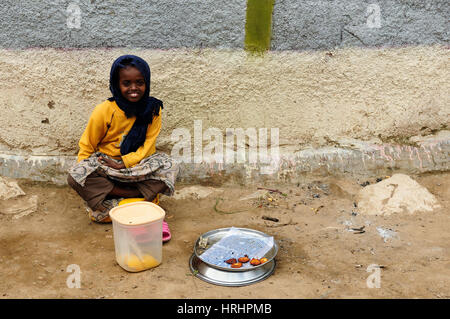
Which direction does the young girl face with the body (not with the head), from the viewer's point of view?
toward the camera

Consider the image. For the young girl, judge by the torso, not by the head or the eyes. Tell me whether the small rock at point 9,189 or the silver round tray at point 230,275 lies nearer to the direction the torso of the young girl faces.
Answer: the silver round tray

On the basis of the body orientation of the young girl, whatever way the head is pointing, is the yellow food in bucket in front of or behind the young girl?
in front

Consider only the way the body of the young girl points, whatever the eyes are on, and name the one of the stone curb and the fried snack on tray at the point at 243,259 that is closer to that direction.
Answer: the fried snack on tray

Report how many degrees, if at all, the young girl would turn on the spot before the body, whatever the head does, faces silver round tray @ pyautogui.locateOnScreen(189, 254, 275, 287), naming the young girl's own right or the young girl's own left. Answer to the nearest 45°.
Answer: approximately 45° to the young girl's own left

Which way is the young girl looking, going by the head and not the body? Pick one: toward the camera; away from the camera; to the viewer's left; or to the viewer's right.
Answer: toward the camera

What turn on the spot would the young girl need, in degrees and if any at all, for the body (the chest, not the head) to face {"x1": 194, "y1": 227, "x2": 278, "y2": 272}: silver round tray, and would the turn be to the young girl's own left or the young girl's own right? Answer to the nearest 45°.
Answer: approximately 45° to the young girl's own left

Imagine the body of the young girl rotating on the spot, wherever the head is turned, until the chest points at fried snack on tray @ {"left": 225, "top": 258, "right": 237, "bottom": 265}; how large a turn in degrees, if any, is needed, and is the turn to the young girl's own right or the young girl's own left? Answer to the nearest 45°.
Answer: approximately 45° to the young girl's own left

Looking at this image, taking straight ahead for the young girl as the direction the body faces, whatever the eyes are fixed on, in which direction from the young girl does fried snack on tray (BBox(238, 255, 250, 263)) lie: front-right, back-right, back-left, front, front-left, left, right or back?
front-left

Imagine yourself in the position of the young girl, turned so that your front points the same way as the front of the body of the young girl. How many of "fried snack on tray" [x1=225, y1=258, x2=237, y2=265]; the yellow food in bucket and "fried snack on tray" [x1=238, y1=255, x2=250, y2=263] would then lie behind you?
0
